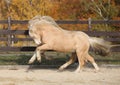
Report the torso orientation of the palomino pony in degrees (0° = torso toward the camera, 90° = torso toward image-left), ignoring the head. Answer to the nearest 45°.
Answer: approximately 90°
